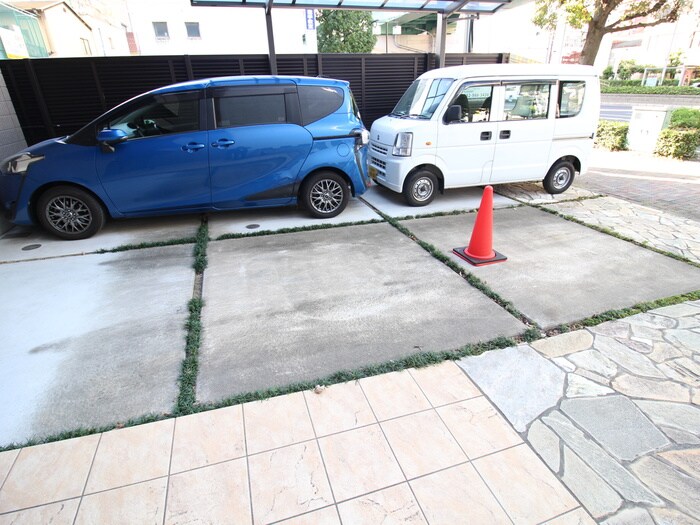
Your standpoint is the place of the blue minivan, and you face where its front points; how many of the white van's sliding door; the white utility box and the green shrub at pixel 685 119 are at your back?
3

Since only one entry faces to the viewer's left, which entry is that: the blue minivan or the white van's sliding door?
the blue minivan

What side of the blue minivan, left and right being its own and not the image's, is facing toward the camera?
left

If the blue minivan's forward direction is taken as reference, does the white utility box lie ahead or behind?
behind

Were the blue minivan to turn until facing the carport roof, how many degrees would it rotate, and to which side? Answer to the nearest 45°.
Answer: approximately 135° to its right

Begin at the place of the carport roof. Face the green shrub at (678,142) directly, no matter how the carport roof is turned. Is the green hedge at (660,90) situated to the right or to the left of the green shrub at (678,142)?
left

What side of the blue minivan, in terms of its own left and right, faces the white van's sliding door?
back

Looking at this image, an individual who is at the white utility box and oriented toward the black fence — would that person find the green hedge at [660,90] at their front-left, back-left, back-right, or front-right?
back-right

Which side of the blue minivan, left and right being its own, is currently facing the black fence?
right

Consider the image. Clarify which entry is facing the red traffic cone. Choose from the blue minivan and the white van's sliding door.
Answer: the white van's sliding door

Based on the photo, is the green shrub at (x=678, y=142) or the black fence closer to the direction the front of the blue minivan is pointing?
the black fence

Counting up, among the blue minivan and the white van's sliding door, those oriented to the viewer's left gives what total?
1

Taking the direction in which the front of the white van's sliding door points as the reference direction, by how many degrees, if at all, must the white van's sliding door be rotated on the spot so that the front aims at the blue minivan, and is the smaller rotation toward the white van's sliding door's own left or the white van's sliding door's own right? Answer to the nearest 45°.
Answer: approximately 45° to the white van's sliding door's own right

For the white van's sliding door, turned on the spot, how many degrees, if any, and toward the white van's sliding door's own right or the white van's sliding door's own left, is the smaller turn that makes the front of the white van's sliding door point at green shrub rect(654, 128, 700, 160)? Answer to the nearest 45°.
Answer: approximately 135° to the white van's sliding door's own left

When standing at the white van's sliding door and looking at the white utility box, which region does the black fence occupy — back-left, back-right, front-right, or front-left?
back-left

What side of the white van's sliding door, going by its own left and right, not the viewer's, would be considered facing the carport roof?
right
